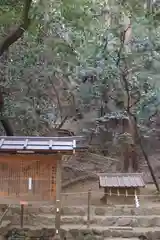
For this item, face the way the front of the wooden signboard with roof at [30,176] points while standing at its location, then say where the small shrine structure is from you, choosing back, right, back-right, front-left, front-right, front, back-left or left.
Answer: back-left

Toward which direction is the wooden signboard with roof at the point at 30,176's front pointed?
toward the camera

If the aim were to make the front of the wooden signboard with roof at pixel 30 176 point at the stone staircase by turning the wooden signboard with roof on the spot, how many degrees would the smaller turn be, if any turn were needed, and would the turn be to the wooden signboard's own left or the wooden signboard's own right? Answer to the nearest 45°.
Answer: approximately 135° to the wooden signboard's own left

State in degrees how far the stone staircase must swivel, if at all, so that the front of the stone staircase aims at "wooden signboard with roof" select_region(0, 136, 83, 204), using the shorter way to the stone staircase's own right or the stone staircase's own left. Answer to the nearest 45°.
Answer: approximately 45° to the stone staircase's own right

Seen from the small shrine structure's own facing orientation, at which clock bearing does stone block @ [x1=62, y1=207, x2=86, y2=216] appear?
The stone block is roughly at 3 o'clock from the small shrine structure.

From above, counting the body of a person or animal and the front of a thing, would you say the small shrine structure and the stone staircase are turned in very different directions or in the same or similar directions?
same or similar directions

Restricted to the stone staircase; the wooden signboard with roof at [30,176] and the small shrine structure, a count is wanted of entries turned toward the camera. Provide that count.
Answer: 3

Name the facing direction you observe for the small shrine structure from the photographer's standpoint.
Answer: facing the viewer

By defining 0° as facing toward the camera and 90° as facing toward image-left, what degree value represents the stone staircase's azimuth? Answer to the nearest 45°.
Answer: approximately 0°

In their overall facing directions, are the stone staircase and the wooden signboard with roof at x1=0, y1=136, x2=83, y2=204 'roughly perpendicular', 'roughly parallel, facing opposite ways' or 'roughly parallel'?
roughly parallel
